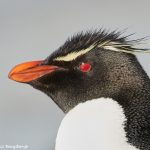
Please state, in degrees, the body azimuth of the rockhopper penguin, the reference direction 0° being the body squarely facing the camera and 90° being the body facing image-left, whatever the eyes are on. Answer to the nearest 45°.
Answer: approximately 90°
